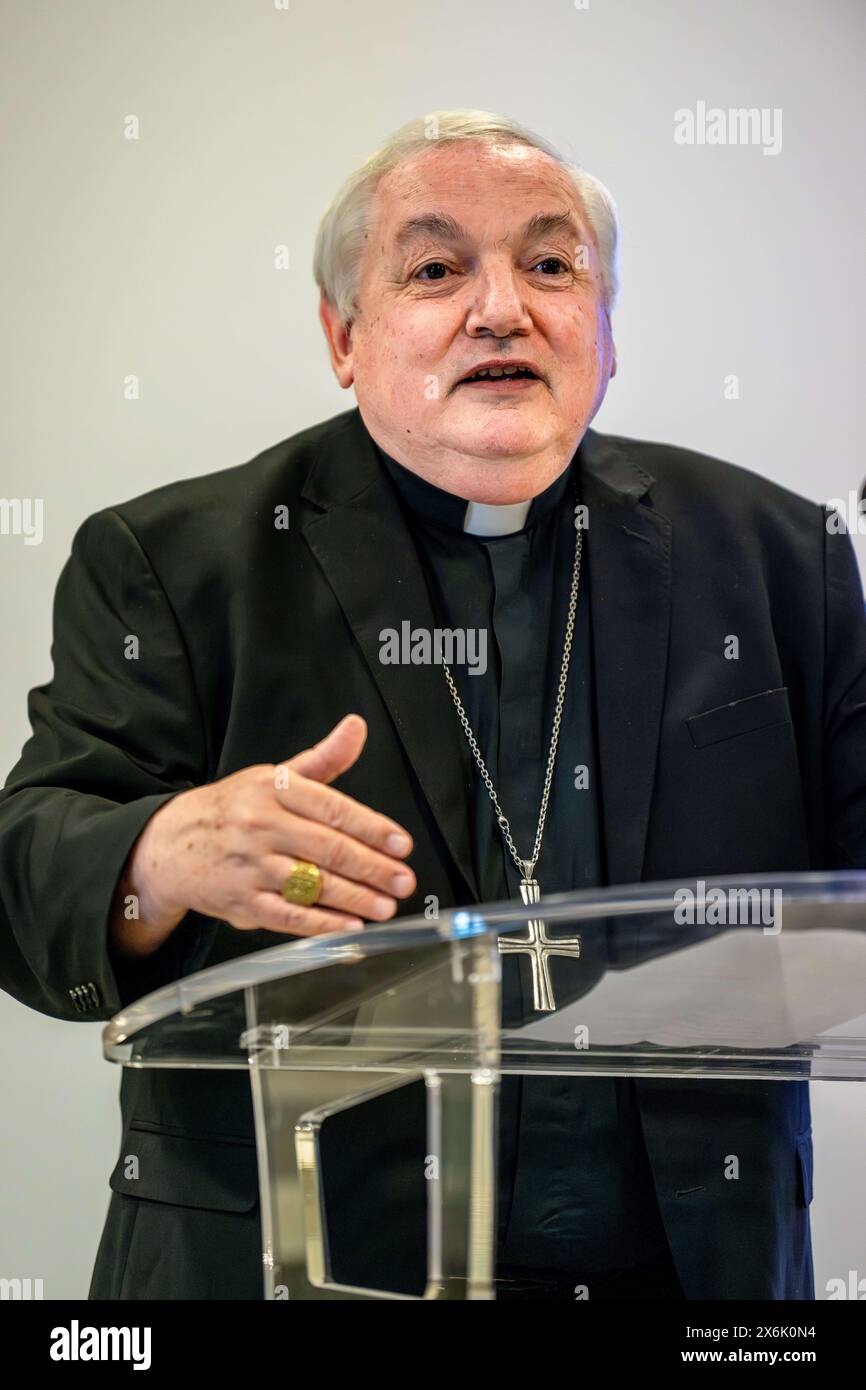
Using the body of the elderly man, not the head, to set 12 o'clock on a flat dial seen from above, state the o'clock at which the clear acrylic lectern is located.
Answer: The clear acrylic lectern is roughly at 12 o'clock from the elderly man.

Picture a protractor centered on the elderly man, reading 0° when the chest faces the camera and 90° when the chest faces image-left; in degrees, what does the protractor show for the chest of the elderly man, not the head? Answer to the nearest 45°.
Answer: approximately 0°
